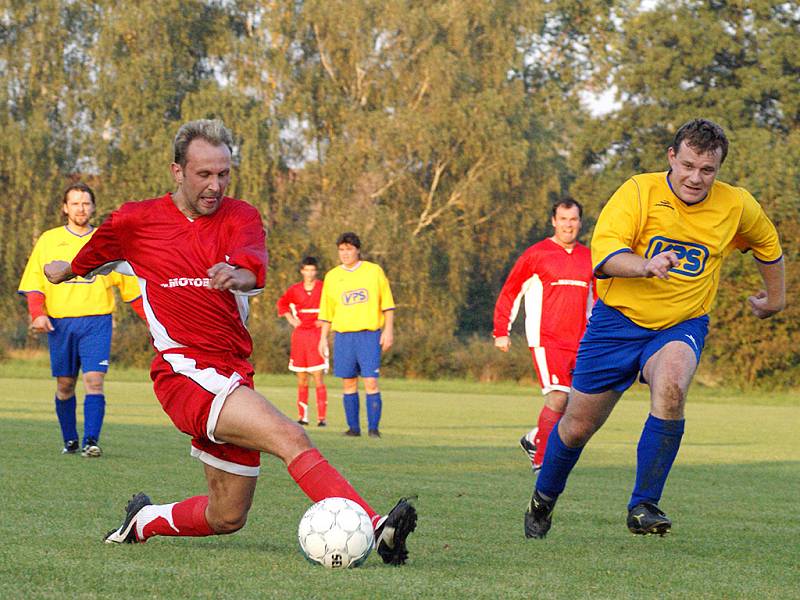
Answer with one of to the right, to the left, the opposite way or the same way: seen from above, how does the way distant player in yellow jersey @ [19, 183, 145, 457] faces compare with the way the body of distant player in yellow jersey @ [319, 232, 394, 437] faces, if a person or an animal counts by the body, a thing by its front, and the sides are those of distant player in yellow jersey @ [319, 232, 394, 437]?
the same way

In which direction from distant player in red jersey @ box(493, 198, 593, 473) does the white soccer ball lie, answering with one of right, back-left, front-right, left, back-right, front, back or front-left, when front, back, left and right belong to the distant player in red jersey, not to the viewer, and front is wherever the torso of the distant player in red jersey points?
front-right

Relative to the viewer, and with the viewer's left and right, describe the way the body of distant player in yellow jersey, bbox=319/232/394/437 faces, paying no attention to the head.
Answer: facing the viewer

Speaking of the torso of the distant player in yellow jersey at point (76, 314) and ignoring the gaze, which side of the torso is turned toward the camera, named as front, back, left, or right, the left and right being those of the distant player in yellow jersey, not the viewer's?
front

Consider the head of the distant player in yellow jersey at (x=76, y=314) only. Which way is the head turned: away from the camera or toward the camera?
toward the camera

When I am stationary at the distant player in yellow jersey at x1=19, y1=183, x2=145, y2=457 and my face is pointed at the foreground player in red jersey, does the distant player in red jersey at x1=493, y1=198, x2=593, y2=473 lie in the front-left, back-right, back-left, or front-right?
front-left

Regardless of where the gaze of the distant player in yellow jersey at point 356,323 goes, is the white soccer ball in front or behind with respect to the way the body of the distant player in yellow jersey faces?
in front

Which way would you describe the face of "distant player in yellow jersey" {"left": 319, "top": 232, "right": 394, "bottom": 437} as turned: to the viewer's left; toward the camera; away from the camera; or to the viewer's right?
toward the camera

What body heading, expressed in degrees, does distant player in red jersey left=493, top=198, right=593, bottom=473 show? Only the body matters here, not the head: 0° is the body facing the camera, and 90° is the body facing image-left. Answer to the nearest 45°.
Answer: approximately 315°

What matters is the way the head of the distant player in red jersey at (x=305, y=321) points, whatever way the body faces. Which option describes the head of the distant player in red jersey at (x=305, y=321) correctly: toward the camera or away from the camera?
toward the camera

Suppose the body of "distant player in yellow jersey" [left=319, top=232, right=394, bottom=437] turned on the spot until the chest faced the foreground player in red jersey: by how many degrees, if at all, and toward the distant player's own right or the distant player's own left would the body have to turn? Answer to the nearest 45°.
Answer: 0° — they already face them

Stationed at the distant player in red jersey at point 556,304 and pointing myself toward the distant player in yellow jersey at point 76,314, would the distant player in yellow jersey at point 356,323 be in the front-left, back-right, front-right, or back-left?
front-right

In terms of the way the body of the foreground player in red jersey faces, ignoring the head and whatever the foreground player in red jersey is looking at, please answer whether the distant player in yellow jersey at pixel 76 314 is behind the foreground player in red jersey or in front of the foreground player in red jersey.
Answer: behind

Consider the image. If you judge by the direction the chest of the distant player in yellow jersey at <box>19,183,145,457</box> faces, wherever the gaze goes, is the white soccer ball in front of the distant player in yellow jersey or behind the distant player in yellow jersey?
in front

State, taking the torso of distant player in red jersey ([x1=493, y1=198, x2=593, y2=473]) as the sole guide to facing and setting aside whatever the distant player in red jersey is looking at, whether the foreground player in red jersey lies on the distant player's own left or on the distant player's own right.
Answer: on the distant player's own right

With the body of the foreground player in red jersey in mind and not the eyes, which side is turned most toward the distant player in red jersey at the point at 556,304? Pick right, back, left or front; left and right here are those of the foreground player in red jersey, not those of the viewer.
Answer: left

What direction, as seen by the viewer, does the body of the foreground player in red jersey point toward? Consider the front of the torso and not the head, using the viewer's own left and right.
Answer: facing the viewer and to the right of the viewer
